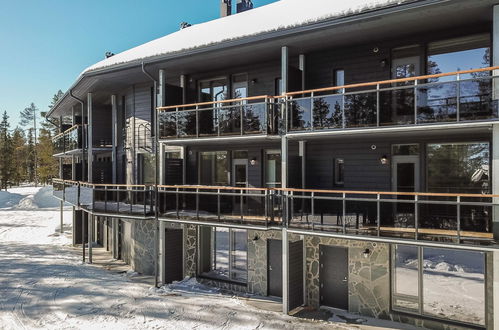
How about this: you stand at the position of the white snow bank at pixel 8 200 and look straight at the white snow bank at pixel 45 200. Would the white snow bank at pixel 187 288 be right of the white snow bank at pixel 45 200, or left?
right

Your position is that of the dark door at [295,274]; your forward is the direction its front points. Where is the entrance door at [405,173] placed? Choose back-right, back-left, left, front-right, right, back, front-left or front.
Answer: front-left

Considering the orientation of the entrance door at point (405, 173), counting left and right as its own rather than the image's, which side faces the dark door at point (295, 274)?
right

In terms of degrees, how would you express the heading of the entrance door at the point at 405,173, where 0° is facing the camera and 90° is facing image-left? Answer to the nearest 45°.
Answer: approximately 0°

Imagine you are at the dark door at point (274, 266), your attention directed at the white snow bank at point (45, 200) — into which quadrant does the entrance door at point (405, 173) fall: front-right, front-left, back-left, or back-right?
back-right

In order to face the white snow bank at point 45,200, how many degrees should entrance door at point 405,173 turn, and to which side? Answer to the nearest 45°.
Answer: approximately 135° to its right
